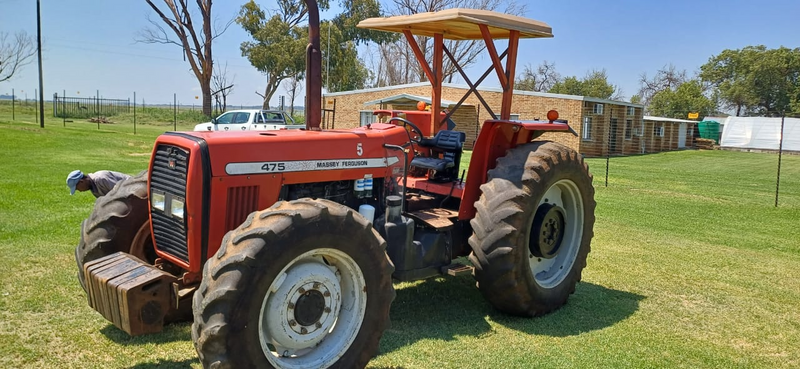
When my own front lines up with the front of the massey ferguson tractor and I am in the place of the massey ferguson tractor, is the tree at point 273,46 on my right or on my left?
on my right

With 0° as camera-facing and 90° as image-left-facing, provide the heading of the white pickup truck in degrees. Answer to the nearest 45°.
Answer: approximately 90°

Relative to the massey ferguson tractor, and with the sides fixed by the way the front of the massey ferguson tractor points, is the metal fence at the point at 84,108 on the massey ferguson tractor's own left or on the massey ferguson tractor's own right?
on the massey ferguson tractor's own right

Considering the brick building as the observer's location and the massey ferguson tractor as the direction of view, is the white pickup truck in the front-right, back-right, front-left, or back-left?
front-right

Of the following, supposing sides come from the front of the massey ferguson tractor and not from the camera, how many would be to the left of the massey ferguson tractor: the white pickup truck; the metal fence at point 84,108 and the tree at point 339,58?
0

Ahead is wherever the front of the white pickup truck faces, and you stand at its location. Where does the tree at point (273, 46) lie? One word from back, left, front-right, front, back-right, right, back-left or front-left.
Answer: right

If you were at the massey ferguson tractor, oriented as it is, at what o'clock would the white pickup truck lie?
The white pickup truck is roughly at 4 o'clock from the massey ferguson tractor.

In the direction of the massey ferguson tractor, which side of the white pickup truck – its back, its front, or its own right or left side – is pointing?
left

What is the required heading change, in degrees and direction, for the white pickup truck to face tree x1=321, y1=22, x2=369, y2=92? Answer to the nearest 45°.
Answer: approximately 90° to its right

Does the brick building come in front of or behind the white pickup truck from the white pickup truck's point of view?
behind

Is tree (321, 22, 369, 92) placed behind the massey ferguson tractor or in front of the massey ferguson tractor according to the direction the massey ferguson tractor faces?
behind

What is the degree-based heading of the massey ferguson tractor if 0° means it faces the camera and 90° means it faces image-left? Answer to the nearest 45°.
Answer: approximately 45°

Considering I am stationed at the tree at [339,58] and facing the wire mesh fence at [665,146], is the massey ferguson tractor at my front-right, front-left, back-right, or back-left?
front-right
